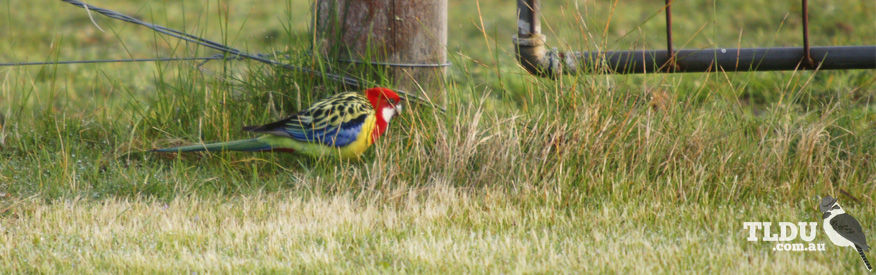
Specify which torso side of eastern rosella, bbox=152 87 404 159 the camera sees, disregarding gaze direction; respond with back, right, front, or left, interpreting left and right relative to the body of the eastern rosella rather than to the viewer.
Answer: right

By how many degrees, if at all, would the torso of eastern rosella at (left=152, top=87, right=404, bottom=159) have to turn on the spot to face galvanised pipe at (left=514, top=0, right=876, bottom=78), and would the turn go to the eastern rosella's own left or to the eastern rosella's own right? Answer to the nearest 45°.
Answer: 0° — it already faces it
